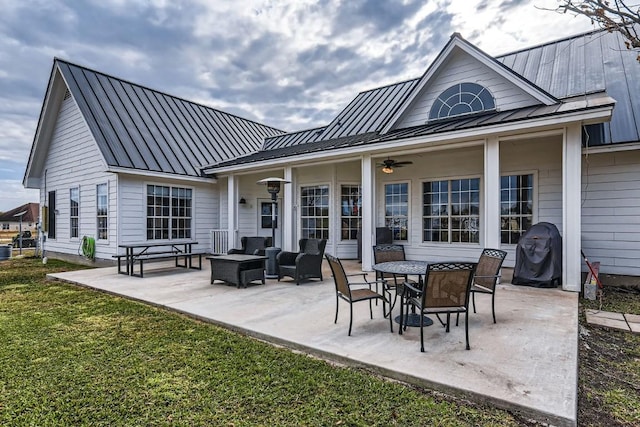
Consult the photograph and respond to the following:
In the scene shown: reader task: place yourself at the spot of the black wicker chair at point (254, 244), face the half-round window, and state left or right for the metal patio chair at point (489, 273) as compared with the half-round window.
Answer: right

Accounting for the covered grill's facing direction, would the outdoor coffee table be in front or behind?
in front

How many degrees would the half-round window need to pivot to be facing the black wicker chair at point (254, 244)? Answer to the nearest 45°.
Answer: approximately 45° to its right

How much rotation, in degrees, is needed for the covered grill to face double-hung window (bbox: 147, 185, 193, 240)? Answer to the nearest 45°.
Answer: approximately 45° to its right

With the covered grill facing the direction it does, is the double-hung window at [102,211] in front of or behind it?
in front

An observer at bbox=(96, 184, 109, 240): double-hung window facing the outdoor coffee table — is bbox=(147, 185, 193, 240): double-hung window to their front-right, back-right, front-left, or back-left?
front-left

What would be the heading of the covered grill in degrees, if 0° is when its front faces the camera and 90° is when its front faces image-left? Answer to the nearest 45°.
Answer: approximately 45°

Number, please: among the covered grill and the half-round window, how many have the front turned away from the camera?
0

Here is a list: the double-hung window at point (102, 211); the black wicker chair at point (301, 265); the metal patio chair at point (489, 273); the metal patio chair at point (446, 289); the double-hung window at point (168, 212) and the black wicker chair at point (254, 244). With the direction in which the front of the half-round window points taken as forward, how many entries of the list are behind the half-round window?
0

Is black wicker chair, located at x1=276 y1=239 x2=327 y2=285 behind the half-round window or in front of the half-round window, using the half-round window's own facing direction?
in front

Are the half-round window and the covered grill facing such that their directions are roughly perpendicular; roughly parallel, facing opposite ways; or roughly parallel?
roughly parallel

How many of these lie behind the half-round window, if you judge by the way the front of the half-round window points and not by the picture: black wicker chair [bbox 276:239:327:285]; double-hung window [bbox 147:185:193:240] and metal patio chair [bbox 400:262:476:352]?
0

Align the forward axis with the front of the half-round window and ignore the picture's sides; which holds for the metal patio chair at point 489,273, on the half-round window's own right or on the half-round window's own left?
on the half-round window's own left
